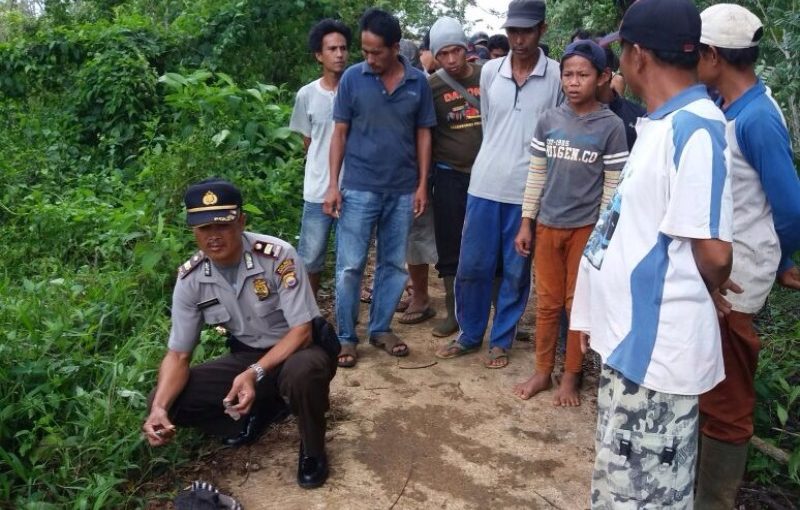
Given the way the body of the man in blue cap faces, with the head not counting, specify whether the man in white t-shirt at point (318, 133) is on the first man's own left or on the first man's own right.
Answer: on the first man's own right

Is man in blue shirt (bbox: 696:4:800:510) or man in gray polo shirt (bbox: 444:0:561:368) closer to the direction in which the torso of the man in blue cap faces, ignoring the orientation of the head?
the man in gray polo shirt

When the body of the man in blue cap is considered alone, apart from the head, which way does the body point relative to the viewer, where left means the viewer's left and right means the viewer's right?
facing to the left of the viewer

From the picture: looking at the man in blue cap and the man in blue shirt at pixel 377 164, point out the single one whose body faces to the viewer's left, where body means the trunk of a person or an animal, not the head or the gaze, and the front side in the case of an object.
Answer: the man in blue cap

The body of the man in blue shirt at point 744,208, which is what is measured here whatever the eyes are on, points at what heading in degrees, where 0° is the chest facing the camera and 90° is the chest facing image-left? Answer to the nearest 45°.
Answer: approximately 90°

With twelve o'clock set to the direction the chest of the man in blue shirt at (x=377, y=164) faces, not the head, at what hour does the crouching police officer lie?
The crouching police officer is roughly at 1 o'clock from the man in blue shirt.

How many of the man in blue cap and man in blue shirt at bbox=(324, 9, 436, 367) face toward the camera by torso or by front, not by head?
1
